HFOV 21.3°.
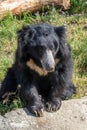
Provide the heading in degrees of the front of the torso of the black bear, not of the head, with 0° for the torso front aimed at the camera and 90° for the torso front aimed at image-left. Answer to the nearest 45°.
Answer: approximately 0°
